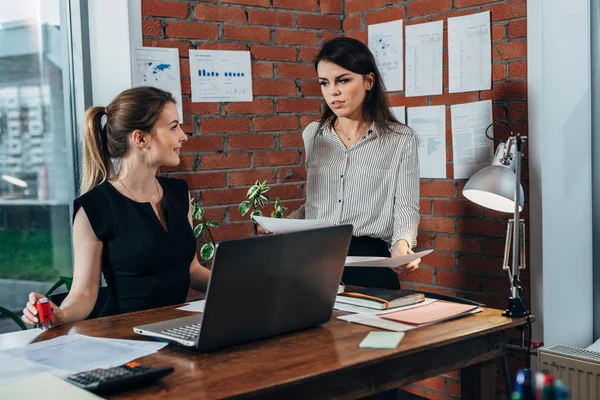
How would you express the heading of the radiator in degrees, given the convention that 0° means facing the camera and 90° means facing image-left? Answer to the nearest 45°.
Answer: approximately 45°

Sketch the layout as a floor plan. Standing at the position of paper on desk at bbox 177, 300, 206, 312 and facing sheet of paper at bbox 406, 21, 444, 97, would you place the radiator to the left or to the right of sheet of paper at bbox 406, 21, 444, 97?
right

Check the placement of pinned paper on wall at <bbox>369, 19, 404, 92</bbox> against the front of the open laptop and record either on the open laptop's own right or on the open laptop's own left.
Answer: on the open laptop's own right

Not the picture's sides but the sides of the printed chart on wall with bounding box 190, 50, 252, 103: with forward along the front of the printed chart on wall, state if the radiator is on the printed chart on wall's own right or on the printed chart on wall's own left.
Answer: on the printed chart on wall's own left

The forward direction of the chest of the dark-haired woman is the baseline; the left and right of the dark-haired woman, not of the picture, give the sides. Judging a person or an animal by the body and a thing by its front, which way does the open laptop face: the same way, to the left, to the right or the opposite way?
to the right

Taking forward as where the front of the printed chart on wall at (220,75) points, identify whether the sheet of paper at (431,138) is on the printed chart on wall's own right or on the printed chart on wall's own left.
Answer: on the printed chart on wall's own left

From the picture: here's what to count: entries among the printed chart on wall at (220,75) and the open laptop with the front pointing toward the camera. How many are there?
1

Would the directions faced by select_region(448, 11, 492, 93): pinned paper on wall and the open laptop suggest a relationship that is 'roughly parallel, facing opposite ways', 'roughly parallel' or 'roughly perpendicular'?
roughly perpendicular

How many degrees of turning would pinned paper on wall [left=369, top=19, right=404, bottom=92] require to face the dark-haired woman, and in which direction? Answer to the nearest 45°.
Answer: approximately 45° to its left
